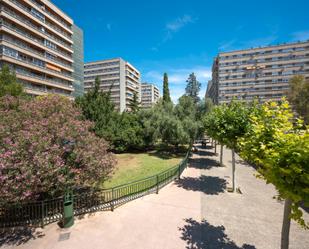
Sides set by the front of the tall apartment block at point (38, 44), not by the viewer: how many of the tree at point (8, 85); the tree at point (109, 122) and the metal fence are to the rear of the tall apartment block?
0

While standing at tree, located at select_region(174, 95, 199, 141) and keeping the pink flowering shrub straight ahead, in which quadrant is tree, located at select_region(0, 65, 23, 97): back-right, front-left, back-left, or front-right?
front-right

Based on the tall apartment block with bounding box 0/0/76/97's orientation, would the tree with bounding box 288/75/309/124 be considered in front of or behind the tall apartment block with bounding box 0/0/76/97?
in front

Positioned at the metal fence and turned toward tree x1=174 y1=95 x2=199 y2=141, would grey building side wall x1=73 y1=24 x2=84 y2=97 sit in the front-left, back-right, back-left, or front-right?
front-left

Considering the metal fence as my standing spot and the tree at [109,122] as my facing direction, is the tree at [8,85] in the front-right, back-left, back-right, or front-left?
front-left

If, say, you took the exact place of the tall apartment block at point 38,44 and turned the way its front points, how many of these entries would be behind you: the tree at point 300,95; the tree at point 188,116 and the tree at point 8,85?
0

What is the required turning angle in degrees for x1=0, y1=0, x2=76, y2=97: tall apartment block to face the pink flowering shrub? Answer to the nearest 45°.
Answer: approximately 45° to its right

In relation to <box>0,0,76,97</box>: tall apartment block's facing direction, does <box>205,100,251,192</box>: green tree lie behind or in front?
in front

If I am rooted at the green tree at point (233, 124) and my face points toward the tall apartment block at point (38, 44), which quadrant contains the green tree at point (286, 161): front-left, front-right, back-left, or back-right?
back-left

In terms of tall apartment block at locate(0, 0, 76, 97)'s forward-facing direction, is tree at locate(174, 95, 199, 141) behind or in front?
in front

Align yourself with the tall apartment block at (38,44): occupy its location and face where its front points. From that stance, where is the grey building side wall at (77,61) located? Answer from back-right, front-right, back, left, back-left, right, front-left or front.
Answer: left

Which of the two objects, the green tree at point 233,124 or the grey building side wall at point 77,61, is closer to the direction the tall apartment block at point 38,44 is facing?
the green tree

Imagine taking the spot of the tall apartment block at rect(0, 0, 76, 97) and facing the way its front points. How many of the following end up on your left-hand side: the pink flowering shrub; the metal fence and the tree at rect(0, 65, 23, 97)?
0

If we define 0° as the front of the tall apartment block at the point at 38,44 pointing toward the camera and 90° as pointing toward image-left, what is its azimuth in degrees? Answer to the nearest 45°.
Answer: approximately 315°

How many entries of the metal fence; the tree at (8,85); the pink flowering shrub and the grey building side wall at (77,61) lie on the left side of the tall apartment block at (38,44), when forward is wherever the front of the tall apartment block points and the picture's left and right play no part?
1

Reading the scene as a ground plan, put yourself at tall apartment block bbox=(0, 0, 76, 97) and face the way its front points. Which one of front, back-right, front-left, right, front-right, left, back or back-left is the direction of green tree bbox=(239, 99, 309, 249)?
front-right
